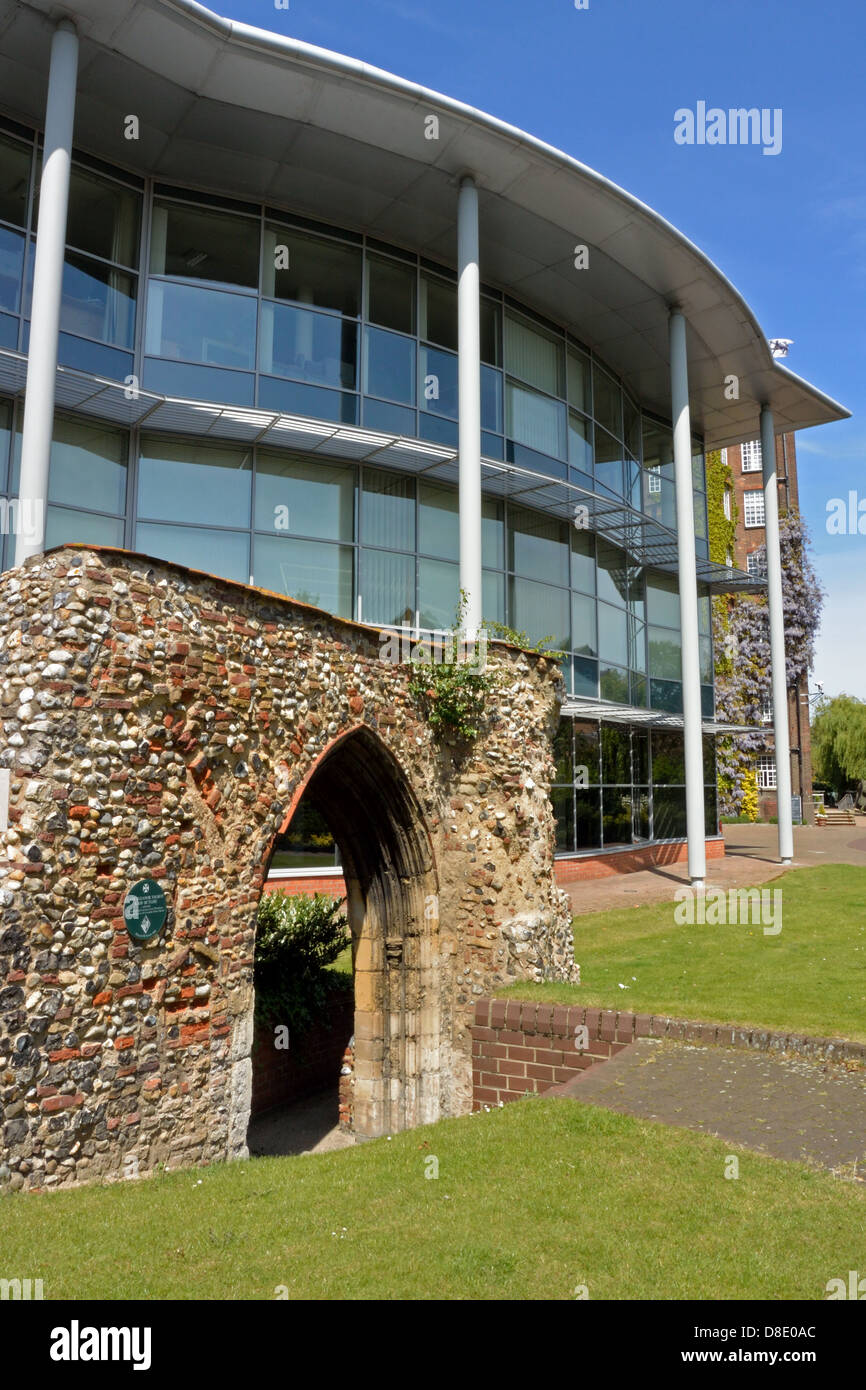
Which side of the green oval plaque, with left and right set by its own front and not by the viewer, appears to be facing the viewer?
front

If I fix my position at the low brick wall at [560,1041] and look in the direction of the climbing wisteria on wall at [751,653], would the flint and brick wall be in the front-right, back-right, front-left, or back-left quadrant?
back-left

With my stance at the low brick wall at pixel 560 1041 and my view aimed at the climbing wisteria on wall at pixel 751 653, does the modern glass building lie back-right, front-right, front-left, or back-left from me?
front-left

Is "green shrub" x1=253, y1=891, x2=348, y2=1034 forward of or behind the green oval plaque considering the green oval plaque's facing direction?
behind

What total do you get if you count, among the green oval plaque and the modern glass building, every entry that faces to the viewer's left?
0

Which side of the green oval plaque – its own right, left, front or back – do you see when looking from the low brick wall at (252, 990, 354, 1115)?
back
